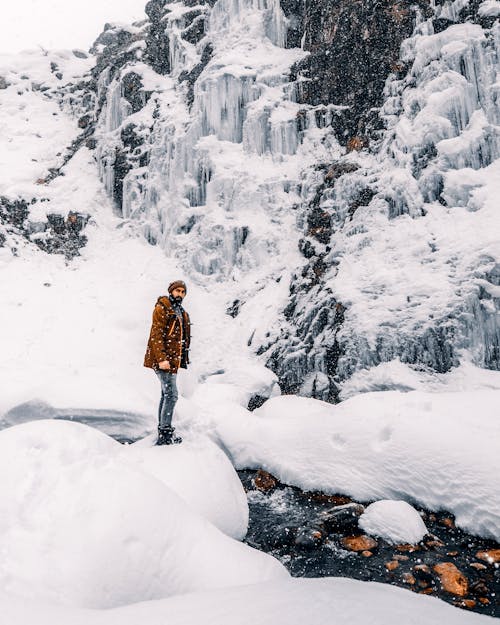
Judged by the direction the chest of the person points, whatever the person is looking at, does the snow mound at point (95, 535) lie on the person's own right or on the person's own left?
on the person's own right

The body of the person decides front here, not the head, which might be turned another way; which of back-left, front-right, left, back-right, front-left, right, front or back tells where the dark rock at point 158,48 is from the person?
back-left

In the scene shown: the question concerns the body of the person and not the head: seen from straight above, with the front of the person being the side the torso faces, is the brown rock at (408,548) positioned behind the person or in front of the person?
in front

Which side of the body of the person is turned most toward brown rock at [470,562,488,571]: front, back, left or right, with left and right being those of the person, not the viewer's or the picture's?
front

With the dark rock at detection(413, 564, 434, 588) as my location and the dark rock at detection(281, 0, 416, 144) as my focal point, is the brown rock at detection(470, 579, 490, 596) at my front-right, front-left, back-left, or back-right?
back-right

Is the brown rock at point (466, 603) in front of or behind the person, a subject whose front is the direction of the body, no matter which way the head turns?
in front

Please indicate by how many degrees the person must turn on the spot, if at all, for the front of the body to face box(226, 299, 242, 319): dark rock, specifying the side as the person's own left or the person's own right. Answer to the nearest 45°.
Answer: approximately 135° to the person's own left

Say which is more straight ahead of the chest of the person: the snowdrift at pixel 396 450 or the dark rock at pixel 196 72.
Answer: the snowdrift

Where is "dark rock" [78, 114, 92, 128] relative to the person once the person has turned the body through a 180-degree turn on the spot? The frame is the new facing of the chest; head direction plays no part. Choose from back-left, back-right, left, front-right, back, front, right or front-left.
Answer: front-right

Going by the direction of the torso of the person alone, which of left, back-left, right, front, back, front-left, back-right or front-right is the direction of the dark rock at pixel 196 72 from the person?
back-left

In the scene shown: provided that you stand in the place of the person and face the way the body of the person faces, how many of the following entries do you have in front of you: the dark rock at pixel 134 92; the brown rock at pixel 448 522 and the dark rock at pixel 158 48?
1

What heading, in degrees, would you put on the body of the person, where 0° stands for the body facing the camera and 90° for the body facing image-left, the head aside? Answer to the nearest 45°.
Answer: approximately 315°

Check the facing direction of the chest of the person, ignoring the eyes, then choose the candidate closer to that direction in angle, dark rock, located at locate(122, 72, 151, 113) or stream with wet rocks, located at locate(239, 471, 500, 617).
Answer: the stream with wet rocks

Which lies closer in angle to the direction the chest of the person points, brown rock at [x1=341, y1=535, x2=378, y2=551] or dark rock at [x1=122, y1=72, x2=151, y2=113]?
the brown rock
